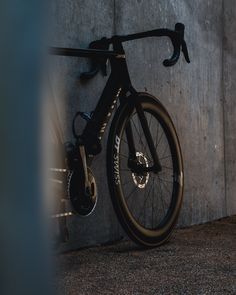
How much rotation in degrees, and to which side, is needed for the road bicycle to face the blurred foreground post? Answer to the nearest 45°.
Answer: approximately 45° to its right
